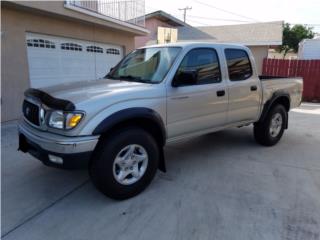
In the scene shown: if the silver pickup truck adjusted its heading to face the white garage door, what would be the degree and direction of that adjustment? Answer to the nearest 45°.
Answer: approximately 90° to its right

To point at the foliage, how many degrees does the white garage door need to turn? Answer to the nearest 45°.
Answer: approximately 90° to its left

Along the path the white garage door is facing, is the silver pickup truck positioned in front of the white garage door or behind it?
in front

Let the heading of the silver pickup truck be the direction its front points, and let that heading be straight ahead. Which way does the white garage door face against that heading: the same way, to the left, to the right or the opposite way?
to the left

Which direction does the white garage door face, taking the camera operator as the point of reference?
facing the viewer and to the right of the viewer

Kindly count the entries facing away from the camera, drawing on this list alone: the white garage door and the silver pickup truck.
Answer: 0

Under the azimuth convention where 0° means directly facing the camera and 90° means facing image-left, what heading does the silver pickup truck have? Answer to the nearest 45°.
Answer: approximately 45°

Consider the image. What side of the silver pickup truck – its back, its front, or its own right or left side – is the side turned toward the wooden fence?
back

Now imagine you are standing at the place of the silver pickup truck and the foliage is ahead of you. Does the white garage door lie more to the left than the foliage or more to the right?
left

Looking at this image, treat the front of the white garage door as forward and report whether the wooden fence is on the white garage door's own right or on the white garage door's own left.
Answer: on the white garage door's own left
